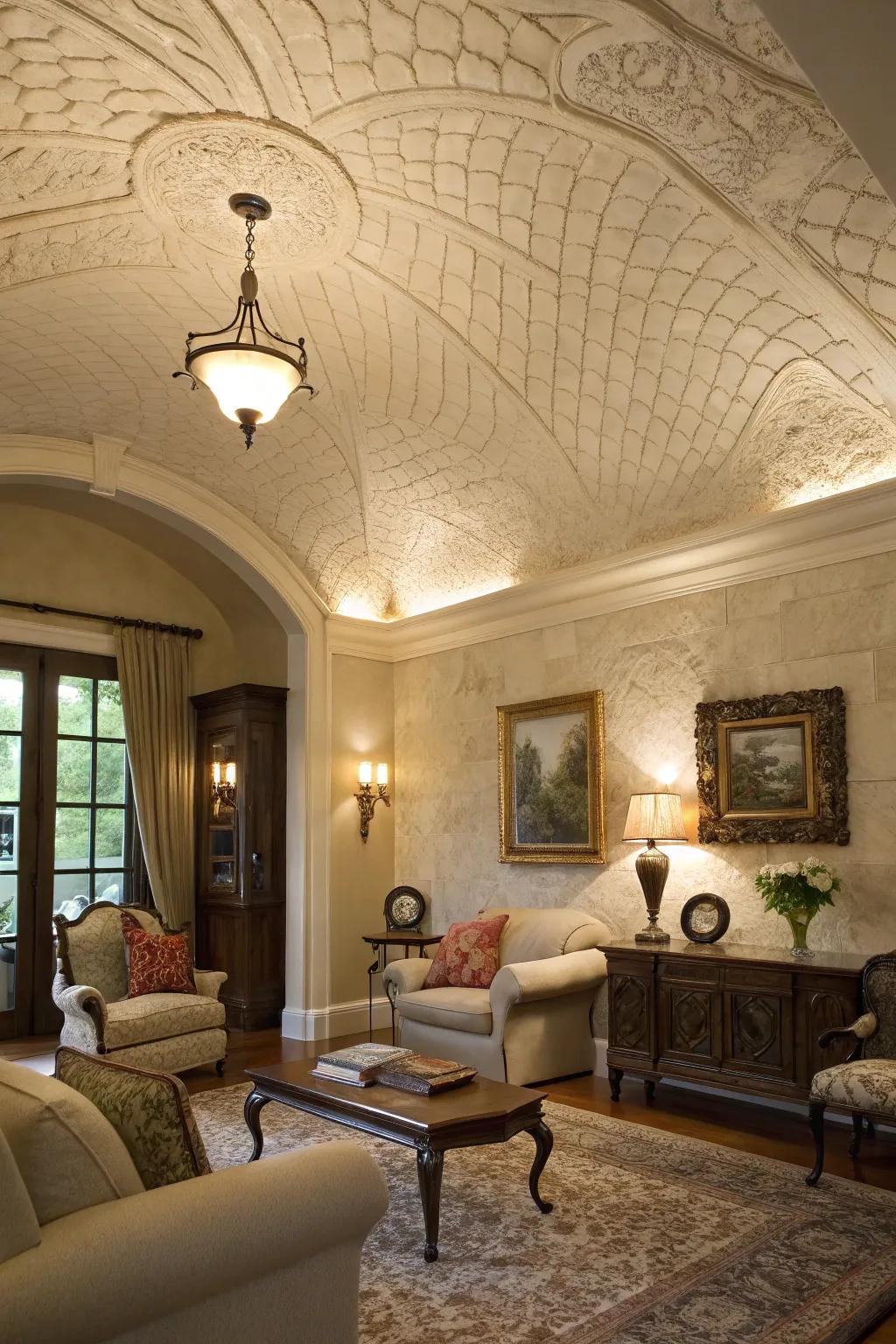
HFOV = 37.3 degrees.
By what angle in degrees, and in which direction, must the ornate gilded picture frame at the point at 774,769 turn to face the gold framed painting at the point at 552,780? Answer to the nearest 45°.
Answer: approximately 90° to its right

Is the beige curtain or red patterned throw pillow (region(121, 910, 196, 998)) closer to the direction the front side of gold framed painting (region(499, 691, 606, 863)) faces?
the red patterned throw pillow

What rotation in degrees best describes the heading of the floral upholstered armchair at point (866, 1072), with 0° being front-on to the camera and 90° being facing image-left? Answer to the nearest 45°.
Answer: approximately 45°

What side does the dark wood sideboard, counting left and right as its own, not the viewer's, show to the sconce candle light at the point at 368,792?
right

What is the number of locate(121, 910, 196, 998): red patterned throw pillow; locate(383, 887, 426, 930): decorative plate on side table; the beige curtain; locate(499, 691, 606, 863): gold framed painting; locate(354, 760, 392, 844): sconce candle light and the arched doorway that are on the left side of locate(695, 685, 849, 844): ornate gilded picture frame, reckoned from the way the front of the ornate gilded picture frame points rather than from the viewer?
0

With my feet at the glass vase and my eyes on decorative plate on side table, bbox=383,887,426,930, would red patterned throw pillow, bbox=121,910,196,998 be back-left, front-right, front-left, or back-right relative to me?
front-left

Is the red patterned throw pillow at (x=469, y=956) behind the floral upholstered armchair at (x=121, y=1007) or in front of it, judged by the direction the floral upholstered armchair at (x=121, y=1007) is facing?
in front

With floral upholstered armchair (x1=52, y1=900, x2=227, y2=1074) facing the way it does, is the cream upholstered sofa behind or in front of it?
in front

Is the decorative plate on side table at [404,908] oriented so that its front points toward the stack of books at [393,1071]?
yes

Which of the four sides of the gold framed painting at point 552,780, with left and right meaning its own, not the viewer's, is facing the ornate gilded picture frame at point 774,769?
left

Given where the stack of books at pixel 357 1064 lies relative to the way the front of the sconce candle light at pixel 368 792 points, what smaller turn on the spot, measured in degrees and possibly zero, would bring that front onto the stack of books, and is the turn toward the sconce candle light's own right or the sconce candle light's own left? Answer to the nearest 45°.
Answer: approximately 45° to the sconce candle light's own right

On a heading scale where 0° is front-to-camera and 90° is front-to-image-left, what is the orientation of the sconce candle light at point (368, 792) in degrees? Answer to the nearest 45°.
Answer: approximately 315°

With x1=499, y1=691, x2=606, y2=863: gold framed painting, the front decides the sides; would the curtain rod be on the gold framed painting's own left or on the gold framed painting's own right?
on the gold framed painting's own right

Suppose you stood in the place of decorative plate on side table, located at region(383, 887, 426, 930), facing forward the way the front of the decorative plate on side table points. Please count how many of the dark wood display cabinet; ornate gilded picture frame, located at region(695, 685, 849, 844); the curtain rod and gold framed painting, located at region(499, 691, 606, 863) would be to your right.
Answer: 2

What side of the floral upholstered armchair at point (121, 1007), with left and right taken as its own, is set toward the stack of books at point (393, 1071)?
front
